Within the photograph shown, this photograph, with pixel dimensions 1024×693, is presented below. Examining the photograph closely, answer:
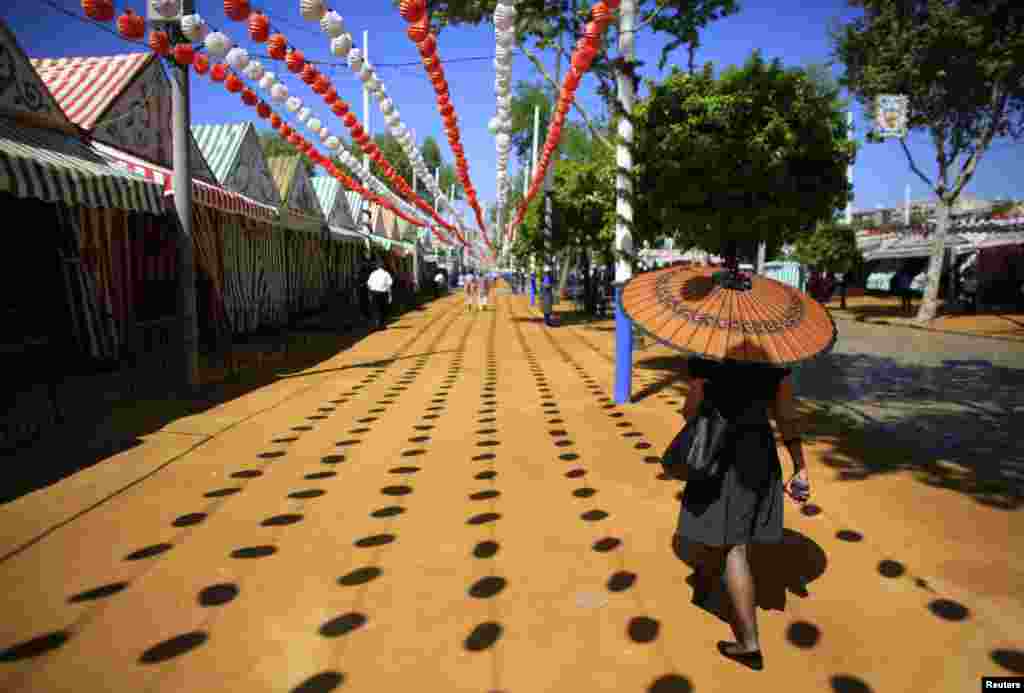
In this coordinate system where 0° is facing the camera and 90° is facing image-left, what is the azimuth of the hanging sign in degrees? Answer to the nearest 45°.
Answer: approximately 0°

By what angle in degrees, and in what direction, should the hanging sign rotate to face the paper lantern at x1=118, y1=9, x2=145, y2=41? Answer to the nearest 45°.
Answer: approximately 45° to its right

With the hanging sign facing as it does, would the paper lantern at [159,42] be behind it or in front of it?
in front

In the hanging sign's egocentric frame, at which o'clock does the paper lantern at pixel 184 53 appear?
The paper lantern is roughly at 1 o'clock from the hanging sign.

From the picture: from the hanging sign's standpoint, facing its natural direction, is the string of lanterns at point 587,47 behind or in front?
in front

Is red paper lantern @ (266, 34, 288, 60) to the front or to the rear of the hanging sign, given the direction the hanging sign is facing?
to the front
